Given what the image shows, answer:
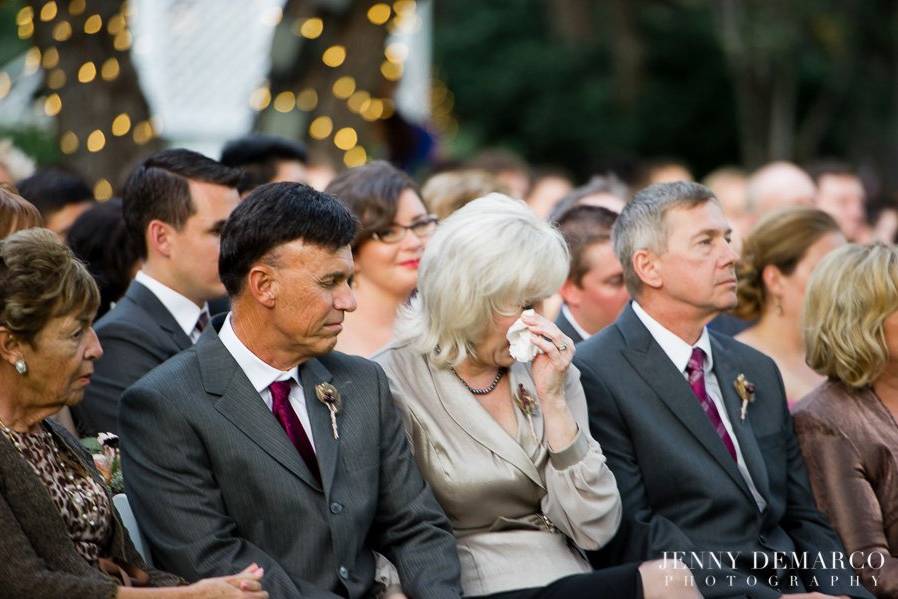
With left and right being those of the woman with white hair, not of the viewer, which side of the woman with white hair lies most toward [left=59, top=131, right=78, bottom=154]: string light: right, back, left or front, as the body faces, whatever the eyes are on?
back

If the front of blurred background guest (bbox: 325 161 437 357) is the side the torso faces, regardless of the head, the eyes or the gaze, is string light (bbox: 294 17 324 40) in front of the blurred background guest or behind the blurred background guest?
behind

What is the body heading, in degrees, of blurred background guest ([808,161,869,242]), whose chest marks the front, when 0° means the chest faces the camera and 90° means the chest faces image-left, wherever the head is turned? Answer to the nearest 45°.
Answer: approximately 315°

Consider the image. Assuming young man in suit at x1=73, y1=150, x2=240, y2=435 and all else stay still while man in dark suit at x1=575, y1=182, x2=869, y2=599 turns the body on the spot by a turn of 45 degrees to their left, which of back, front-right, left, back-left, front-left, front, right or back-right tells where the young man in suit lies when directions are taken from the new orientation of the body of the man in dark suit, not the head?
back

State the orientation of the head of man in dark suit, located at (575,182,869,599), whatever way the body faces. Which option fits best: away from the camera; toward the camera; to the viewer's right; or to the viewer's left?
to the viewer's right

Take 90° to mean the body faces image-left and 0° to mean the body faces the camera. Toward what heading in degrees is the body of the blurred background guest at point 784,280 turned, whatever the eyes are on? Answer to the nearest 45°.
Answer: approximately 270°
